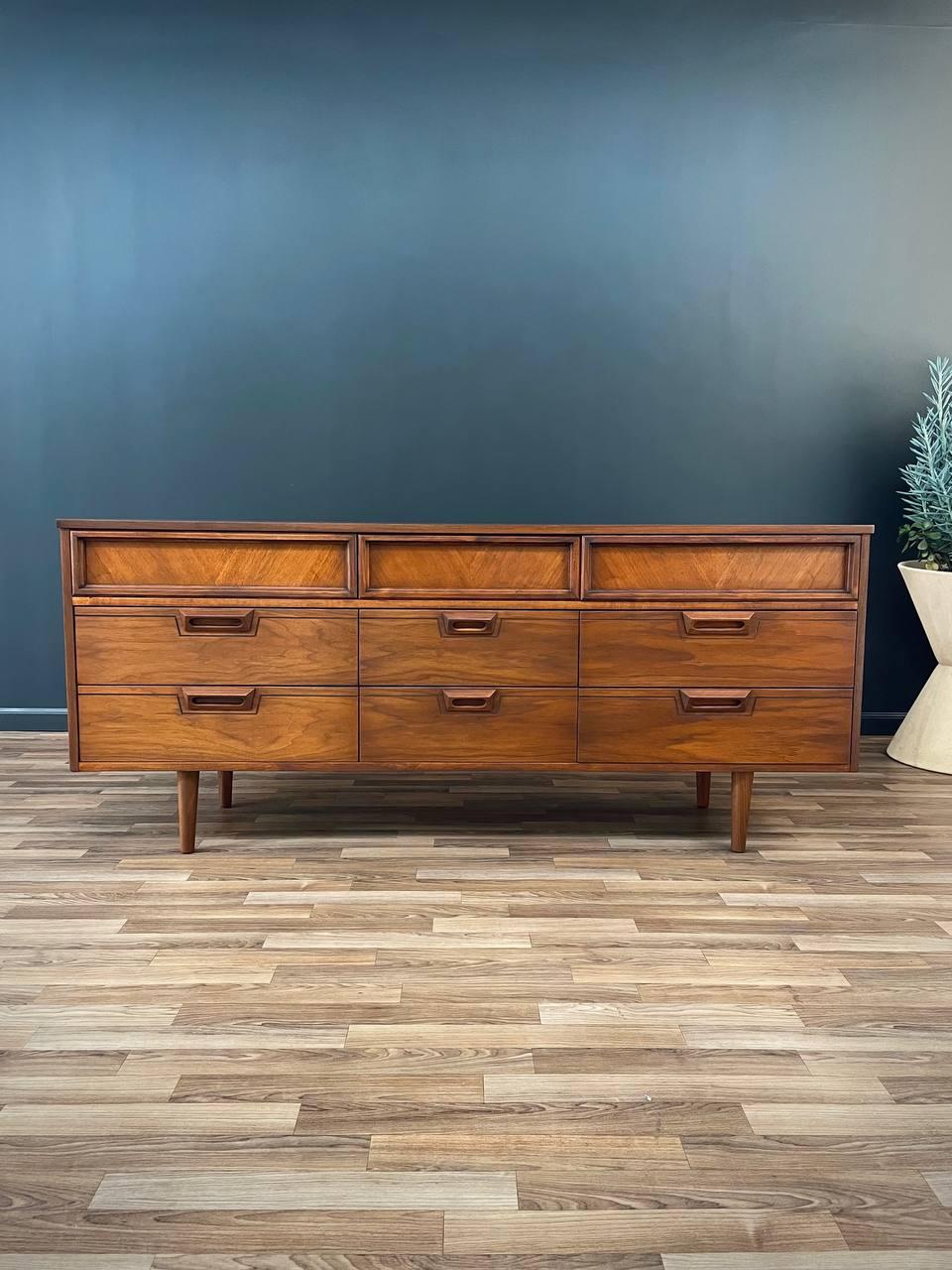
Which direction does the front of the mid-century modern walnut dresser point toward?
toward the camera

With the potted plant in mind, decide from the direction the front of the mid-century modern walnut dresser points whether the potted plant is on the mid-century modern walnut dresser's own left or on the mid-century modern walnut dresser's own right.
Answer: on the mid-century modern walnut dresser's own left
